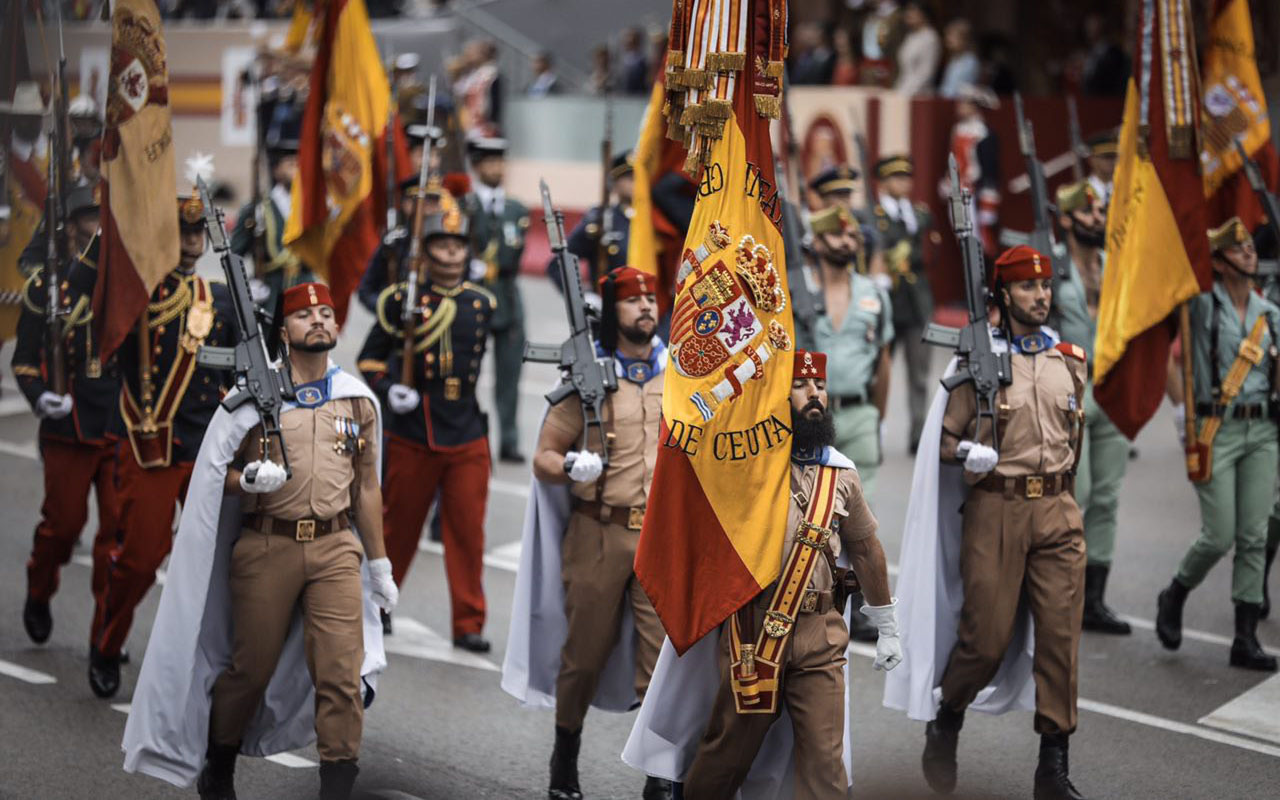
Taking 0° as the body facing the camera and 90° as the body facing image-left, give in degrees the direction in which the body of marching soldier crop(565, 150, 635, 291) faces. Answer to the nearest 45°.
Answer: approximately 315°

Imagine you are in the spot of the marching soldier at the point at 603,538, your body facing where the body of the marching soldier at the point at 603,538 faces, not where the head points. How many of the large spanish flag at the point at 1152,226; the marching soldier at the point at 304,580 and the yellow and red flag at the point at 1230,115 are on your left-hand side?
2

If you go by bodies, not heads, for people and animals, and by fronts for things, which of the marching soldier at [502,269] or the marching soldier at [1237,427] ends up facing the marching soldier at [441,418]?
the marching soldier at [502,269]

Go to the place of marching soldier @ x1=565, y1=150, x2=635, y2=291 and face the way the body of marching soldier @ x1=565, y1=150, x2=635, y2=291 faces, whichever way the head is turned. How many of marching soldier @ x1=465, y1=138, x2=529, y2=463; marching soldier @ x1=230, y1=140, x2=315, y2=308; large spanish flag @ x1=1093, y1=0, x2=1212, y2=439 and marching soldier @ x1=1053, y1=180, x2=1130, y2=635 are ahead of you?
2

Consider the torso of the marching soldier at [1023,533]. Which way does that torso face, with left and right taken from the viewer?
facing the viewer and to the right of the viewer

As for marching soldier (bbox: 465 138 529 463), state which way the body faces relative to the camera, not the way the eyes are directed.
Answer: toward the camera

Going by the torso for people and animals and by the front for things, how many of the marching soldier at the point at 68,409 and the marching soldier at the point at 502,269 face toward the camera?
2

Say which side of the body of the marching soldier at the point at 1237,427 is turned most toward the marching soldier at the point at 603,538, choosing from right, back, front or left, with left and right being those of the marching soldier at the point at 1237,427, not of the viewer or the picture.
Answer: right

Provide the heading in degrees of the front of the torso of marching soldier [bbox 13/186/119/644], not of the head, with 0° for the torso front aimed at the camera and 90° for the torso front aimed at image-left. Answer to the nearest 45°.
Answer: approximately 0°
